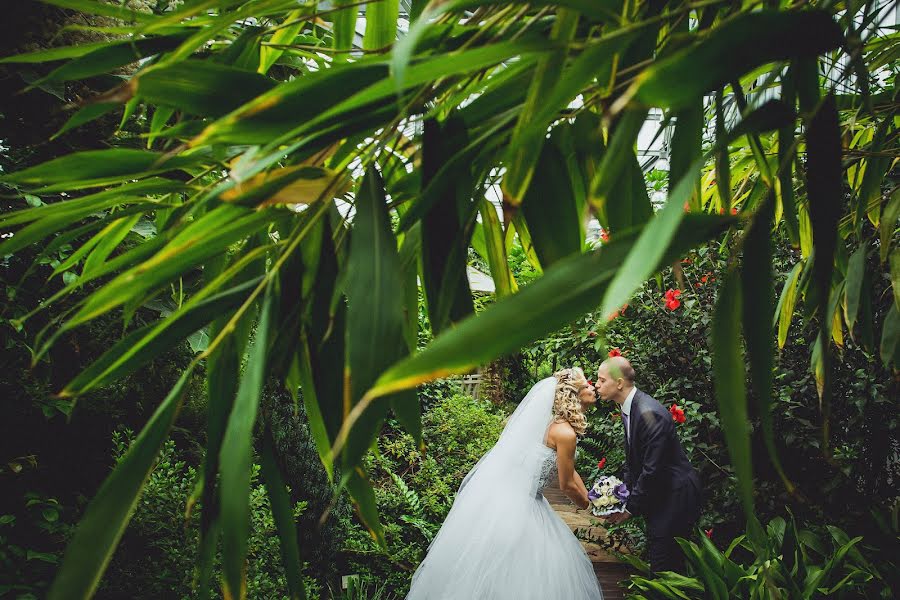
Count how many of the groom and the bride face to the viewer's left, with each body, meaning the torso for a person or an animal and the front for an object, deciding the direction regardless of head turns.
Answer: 1

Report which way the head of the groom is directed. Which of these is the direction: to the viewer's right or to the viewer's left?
to the viewer's left

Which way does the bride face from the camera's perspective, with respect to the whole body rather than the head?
to the viewer's right

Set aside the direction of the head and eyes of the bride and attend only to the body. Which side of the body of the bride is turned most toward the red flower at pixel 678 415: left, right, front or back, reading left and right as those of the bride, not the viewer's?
front

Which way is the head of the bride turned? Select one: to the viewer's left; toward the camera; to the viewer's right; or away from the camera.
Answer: to the viewer's right

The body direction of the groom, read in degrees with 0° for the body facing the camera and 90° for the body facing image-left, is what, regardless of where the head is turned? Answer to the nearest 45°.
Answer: approximately 90°

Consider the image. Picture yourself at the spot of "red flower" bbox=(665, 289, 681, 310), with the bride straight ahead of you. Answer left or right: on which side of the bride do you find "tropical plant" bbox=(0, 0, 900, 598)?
left

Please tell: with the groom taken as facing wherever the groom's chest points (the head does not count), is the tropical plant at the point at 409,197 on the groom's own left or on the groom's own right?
on the groom's own left

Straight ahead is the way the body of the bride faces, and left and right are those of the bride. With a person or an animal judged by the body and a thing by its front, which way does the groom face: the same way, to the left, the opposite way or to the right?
the opposite way
